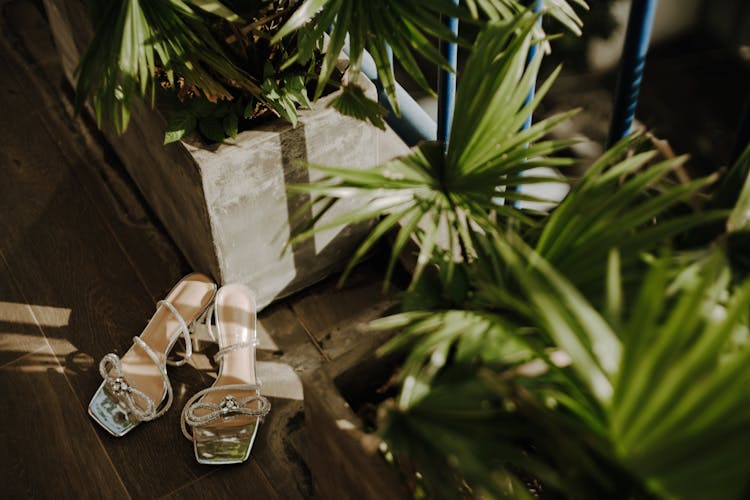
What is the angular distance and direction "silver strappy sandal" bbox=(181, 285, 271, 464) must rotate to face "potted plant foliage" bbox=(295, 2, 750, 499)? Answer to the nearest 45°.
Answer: approximately 45° to its left

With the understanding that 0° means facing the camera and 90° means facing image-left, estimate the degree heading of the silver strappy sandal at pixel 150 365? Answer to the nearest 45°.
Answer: approximately 45°

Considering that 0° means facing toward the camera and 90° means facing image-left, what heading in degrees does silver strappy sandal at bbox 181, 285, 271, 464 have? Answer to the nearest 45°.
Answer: approximately 0°
